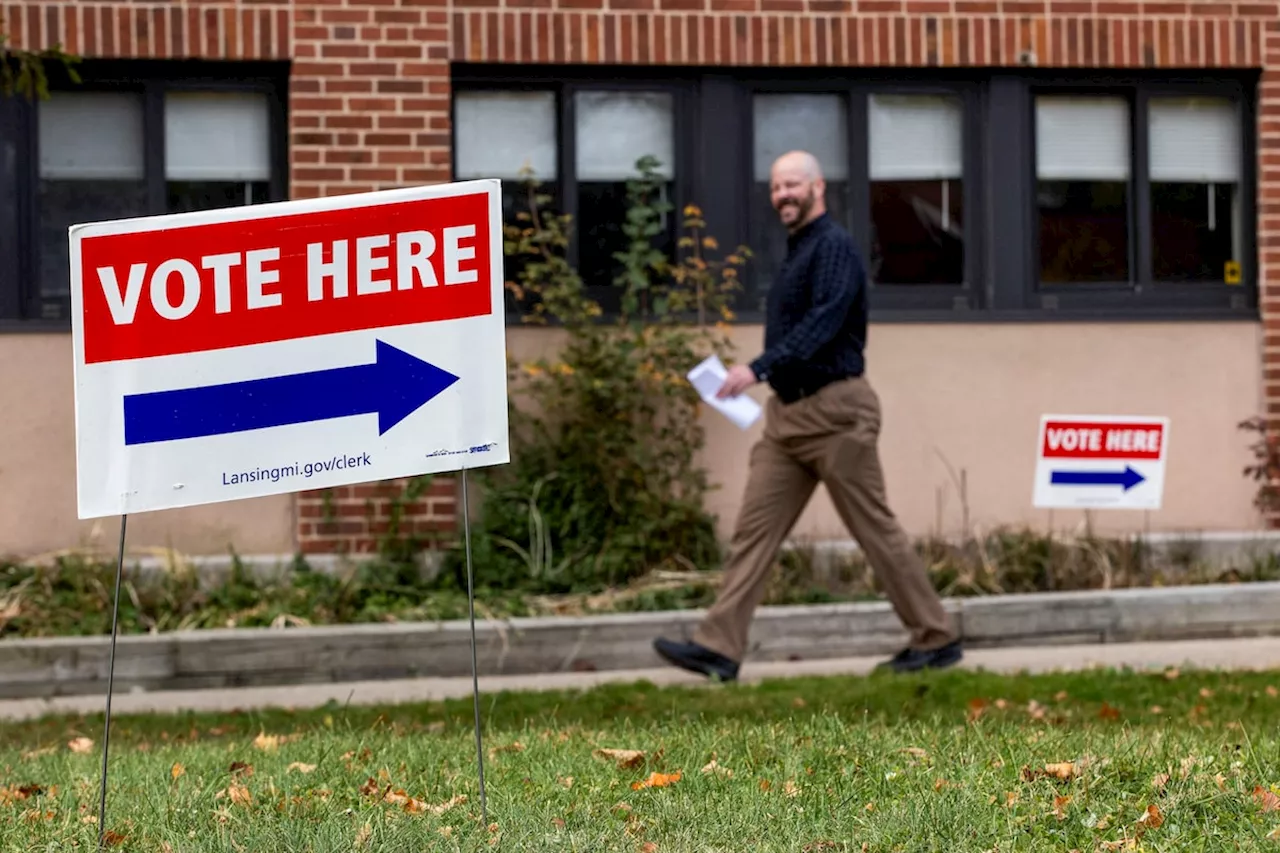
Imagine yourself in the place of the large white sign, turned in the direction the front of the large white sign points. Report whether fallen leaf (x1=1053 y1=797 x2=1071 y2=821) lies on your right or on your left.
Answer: on your left

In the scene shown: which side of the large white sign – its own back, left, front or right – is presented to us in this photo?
front

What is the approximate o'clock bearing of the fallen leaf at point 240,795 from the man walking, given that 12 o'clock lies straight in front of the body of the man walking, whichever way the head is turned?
The fallen leaf is roughly at 10 o'clock from the man walking.

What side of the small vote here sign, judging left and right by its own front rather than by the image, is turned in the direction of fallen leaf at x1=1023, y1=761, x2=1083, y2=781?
front

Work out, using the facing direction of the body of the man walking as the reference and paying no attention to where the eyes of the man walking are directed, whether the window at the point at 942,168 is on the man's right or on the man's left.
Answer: on the man's right

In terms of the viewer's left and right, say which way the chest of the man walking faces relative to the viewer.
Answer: facing to the left of the viewer

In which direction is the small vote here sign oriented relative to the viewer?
toward the camera

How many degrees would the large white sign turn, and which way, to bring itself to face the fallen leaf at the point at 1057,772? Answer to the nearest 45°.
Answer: approximately 90° to its left

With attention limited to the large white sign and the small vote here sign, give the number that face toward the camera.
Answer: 2

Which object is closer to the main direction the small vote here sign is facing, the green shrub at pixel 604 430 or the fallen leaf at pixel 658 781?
the fallen leaf

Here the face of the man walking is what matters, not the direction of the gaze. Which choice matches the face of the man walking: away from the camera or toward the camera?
toward the camera

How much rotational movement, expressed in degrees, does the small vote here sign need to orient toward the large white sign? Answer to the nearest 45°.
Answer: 0° — it already faces it

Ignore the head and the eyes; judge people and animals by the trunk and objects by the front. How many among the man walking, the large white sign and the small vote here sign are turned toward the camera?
2
